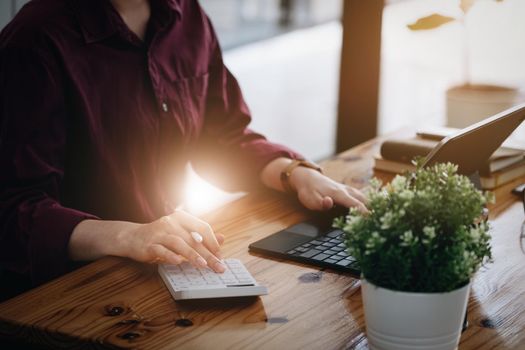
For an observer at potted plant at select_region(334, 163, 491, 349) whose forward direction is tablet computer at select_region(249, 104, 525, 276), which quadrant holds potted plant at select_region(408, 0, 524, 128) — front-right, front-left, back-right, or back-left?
front-right

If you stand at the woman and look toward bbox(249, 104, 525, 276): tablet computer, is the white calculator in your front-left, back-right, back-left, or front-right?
front-right

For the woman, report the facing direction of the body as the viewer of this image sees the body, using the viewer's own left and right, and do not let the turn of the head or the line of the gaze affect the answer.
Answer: facing the viewer and to the right of the viewer

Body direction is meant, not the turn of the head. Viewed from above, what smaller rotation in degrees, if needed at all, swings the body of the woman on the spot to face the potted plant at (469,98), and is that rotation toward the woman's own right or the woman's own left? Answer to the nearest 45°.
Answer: approximately 90° to the woman's own left

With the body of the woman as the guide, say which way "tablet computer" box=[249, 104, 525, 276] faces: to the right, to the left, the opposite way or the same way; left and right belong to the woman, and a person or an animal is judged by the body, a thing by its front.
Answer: the opposite way

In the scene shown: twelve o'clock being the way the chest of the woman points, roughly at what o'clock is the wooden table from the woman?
The wooden table is roughly at 1 o'clock from the woman.
